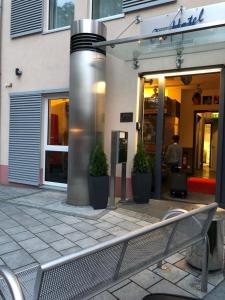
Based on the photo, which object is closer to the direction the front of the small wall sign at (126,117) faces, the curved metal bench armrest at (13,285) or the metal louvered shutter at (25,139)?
the curved metal bench armrest

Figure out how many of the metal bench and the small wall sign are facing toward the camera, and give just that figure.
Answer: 1

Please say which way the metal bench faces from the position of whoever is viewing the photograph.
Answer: facing away from the viewer and to the left of the viewer

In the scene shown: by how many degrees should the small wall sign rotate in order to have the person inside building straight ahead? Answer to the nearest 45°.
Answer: approximately 135° to its left

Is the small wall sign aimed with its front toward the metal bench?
yes

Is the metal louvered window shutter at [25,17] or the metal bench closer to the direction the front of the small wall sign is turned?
the metal bench

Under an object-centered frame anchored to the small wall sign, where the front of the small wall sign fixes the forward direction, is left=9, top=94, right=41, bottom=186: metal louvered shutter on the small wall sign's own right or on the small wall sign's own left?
on the small wall sign's own right

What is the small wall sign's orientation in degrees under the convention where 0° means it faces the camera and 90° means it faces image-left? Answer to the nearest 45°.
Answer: approximately 0°
